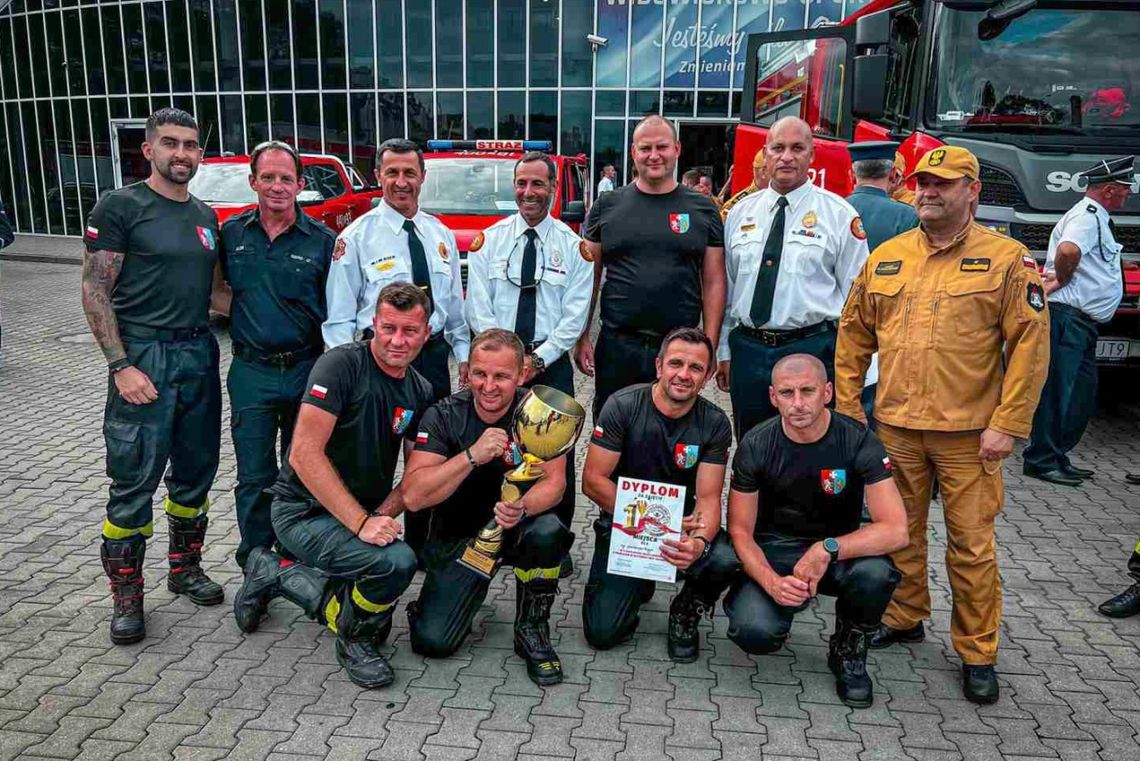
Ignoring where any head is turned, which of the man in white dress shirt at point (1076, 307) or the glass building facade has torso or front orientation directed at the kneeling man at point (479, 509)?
the glass building facade

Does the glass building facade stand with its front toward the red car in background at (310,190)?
yes

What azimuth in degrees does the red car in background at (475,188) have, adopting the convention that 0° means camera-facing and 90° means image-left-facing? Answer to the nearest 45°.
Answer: approximately 0°

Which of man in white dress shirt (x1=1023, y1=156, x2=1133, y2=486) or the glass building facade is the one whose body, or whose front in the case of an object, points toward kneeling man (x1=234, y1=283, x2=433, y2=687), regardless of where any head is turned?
the glass building facade

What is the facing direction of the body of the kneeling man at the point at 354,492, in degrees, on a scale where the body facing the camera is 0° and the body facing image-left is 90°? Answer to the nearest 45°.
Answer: approximately 315°

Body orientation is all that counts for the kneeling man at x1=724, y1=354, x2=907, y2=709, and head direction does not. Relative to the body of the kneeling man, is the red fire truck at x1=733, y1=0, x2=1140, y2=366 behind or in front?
behind
